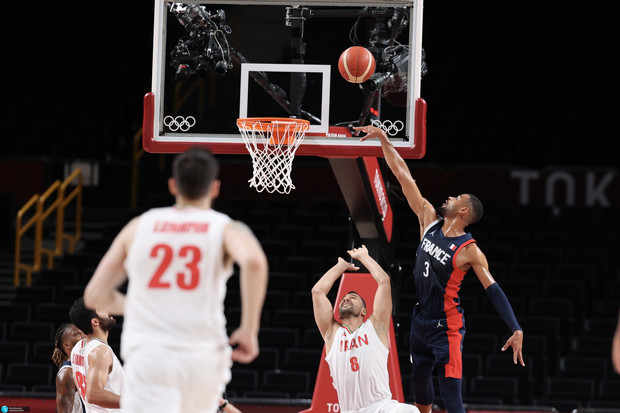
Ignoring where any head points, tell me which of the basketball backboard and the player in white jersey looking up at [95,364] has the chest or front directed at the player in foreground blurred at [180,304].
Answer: the basketball backboard

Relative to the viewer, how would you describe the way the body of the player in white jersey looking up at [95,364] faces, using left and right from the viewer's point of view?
facing away from the viewer and to the right of the viewer

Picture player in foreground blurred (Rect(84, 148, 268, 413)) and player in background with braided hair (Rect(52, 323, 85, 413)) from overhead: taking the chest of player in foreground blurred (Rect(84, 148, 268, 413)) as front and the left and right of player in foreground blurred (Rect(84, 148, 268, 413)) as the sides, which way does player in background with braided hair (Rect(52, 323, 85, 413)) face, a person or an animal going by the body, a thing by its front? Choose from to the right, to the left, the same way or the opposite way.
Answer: to the right

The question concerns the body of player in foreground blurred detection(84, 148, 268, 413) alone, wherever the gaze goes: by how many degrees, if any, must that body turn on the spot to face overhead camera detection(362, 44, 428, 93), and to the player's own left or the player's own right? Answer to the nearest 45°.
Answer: approximately 45° to the player's own right

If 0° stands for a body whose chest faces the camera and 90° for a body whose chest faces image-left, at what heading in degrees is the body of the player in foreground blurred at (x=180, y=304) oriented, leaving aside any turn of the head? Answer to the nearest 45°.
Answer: approximately 180°

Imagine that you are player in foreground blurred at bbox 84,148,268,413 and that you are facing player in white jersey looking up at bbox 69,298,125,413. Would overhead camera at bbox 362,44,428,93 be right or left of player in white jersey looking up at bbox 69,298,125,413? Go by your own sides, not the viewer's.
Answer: right

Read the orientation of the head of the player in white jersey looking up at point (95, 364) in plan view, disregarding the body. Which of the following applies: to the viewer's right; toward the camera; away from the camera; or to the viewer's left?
to the viewer's right

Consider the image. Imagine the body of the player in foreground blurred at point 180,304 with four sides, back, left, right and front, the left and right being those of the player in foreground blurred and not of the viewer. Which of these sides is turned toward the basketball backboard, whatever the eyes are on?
front

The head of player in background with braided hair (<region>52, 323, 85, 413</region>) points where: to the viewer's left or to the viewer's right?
to the viewer's right

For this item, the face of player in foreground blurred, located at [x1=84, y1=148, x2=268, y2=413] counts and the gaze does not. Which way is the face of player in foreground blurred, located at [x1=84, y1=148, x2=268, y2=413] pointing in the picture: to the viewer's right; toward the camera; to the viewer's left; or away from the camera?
away from the camera

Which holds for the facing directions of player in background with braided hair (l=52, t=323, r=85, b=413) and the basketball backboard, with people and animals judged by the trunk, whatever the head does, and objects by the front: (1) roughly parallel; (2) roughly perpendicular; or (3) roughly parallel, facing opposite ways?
roughly perpendicular

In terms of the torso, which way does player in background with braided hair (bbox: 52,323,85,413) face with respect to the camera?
to the viewer's right
